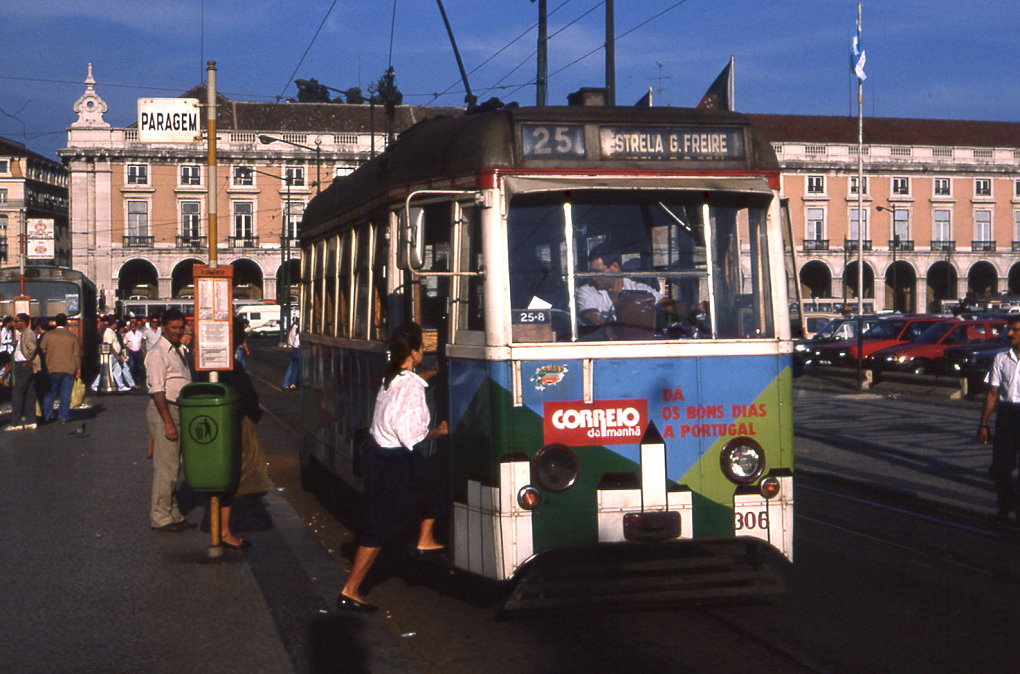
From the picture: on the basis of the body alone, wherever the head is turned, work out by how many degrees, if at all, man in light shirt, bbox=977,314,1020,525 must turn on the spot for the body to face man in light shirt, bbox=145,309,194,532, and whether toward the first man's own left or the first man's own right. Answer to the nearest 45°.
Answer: approximately 45° to the first man's own right

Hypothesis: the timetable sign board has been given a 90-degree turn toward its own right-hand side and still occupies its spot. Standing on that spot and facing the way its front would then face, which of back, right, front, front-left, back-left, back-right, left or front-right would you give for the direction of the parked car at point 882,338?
back-right

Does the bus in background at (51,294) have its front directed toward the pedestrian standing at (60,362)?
yes

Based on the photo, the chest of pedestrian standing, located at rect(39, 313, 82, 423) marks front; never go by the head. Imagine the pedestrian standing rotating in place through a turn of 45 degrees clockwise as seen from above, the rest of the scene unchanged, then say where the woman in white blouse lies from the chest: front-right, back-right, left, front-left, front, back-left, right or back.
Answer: back-right

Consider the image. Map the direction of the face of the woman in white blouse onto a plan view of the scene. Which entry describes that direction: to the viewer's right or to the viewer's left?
to the viewer's right

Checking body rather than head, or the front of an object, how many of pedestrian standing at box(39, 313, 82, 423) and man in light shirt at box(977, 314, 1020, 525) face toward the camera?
1

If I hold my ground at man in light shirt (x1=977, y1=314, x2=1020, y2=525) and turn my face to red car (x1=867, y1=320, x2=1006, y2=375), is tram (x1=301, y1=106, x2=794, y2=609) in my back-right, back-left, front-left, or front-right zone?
back-left

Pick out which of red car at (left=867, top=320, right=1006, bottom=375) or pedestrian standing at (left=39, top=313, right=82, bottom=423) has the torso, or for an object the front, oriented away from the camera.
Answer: the pedestrian standing

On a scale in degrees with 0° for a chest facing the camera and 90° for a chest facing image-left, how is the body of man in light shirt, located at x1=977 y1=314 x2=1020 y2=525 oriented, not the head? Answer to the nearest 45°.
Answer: approximately 0°

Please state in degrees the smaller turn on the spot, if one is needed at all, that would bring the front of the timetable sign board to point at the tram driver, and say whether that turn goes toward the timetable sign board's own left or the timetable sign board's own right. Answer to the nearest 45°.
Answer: approximately 45° to the timetable sign board's own left

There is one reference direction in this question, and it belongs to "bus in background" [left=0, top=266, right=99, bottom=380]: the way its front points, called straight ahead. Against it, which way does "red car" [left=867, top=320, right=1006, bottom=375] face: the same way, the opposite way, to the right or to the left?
to the right

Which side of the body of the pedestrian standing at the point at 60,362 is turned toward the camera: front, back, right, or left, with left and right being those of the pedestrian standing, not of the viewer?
back

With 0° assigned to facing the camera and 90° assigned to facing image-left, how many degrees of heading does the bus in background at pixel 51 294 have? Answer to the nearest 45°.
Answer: approximately 0°
